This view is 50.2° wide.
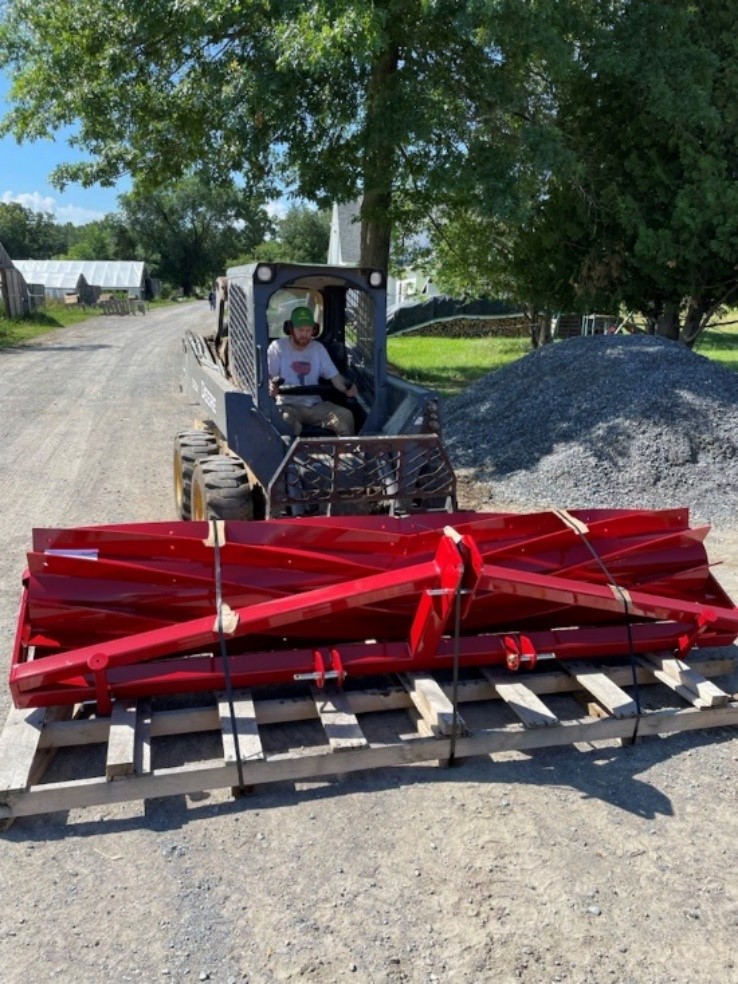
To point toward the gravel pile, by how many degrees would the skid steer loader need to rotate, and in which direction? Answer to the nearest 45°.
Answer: approximately 135° to its left

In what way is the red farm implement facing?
toward the camera

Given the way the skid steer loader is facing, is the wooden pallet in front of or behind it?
in front

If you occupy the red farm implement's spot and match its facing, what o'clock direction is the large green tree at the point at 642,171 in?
The large green tree is roughly at 7 o'clock from the red farm implement.

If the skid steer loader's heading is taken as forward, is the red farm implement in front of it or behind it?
in front

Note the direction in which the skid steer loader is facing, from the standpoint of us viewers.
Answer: facing the viewer

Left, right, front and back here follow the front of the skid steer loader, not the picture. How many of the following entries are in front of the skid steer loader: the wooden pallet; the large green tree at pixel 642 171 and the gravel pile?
1

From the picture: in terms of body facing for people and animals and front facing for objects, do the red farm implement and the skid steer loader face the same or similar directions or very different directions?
same or similar directions

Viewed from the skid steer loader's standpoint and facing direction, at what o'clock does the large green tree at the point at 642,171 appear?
The large green tree is roughly at 7 o'clock from the skid steer loader.
